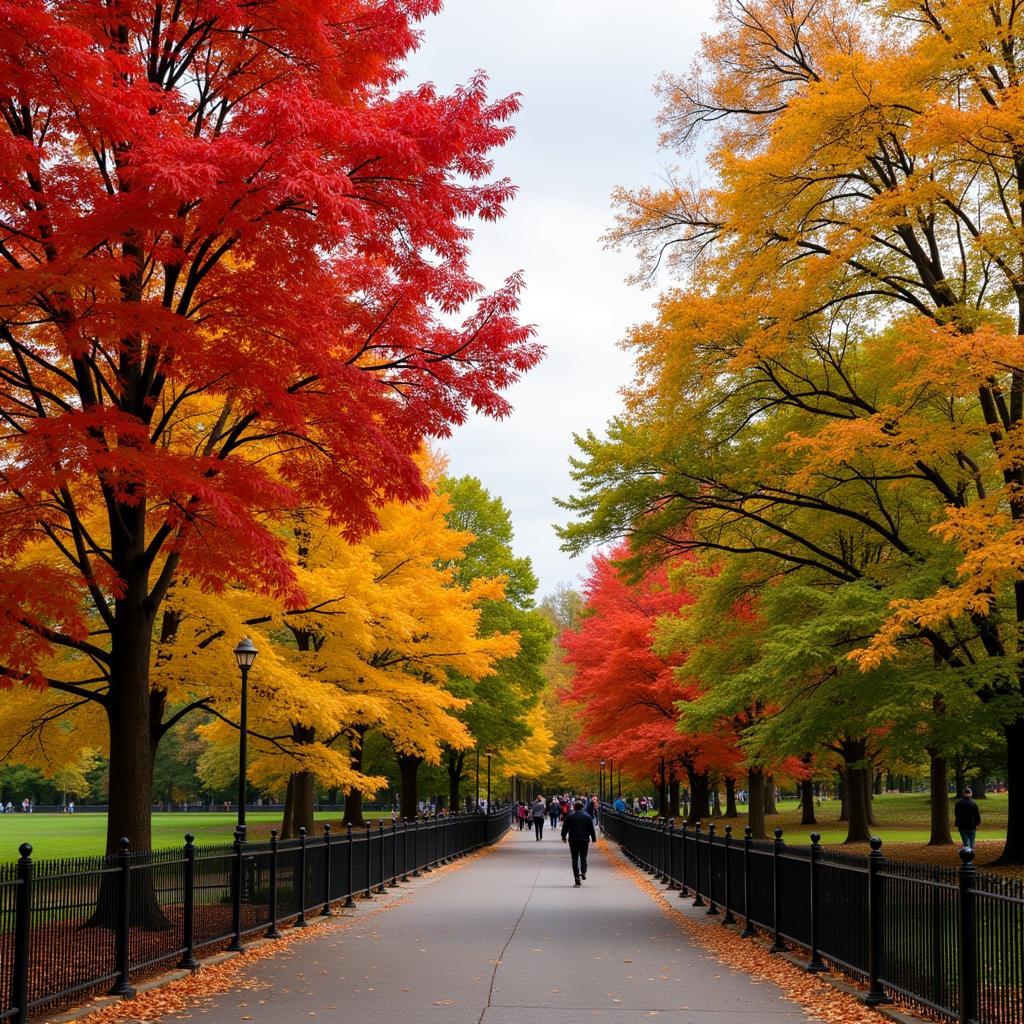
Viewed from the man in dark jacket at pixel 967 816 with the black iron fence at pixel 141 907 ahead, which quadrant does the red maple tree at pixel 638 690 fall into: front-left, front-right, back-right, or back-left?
back-right

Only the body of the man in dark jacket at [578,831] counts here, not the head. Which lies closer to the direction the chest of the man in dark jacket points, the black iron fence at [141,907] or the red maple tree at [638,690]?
the red maple tree

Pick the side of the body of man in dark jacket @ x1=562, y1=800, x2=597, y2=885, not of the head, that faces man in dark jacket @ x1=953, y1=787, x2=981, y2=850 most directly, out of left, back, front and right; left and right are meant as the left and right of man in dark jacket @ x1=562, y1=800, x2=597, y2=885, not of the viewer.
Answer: right

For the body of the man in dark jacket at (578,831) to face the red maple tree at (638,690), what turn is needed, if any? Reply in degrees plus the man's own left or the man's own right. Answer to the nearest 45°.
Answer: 0° — they already face it

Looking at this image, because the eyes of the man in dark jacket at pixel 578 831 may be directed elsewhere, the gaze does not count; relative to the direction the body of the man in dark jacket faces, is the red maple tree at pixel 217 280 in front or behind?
behind

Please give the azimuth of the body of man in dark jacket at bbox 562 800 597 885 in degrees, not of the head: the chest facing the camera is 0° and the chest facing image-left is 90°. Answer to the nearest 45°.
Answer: approximately 180°
